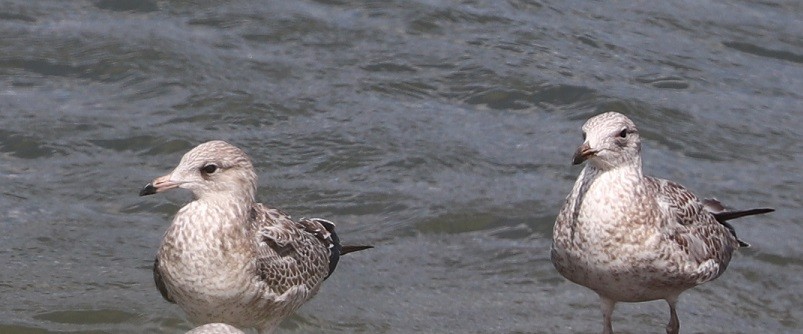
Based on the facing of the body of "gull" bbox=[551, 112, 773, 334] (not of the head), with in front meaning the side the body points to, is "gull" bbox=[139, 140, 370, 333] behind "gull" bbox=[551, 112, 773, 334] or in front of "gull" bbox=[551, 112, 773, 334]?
in front

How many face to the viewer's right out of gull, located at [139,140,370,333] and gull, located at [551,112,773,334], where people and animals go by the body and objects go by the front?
0

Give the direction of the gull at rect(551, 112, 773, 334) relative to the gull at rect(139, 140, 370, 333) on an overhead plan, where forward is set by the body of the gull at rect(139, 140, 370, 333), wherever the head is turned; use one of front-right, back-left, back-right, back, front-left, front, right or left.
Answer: back-left

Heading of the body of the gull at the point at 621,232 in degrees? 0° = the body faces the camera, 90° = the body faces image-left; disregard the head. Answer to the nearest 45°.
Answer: approximately 45°

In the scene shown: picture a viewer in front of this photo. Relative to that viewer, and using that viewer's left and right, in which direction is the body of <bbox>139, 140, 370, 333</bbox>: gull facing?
facing the viewer and to the left of the viewer
